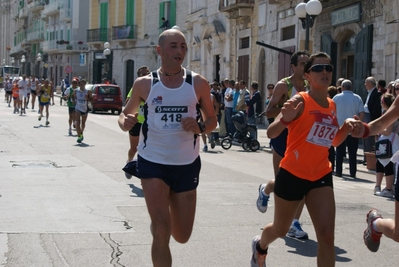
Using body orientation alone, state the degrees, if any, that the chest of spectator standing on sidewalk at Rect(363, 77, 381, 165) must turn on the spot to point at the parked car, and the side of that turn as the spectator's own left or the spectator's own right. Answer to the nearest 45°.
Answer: approximately 45° to the spectator's own right

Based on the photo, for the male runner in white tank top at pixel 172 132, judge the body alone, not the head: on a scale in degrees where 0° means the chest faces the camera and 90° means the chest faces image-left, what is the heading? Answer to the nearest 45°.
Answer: approximately 0°

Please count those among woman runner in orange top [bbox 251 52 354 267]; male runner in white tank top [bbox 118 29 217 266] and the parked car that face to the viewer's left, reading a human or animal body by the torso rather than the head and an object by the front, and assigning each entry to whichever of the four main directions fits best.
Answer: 0

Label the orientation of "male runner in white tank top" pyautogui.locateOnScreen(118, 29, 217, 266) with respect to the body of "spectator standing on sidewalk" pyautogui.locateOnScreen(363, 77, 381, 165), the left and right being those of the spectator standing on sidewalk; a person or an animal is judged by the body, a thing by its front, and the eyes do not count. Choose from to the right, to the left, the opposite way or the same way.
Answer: to the left

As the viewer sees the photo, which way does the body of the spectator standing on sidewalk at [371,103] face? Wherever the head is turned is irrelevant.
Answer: to the viewer's left

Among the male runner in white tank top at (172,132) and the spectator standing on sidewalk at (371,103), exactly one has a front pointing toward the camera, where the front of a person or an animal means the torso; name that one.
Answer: the male runner in white tank top

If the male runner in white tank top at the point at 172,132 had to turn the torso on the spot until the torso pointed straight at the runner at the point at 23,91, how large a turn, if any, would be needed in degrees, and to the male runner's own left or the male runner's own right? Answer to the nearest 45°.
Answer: approximately 180°

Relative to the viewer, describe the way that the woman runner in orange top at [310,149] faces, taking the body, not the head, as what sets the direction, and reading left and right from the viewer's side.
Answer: facing the viewer and to the right of the viewer

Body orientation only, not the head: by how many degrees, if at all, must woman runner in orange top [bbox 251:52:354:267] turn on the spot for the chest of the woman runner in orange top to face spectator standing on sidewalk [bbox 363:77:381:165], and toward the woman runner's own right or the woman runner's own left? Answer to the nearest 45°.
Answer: approximately 135° to the woman runner's own left

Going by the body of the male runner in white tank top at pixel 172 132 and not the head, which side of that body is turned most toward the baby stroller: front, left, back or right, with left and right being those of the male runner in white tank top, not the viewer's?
back
